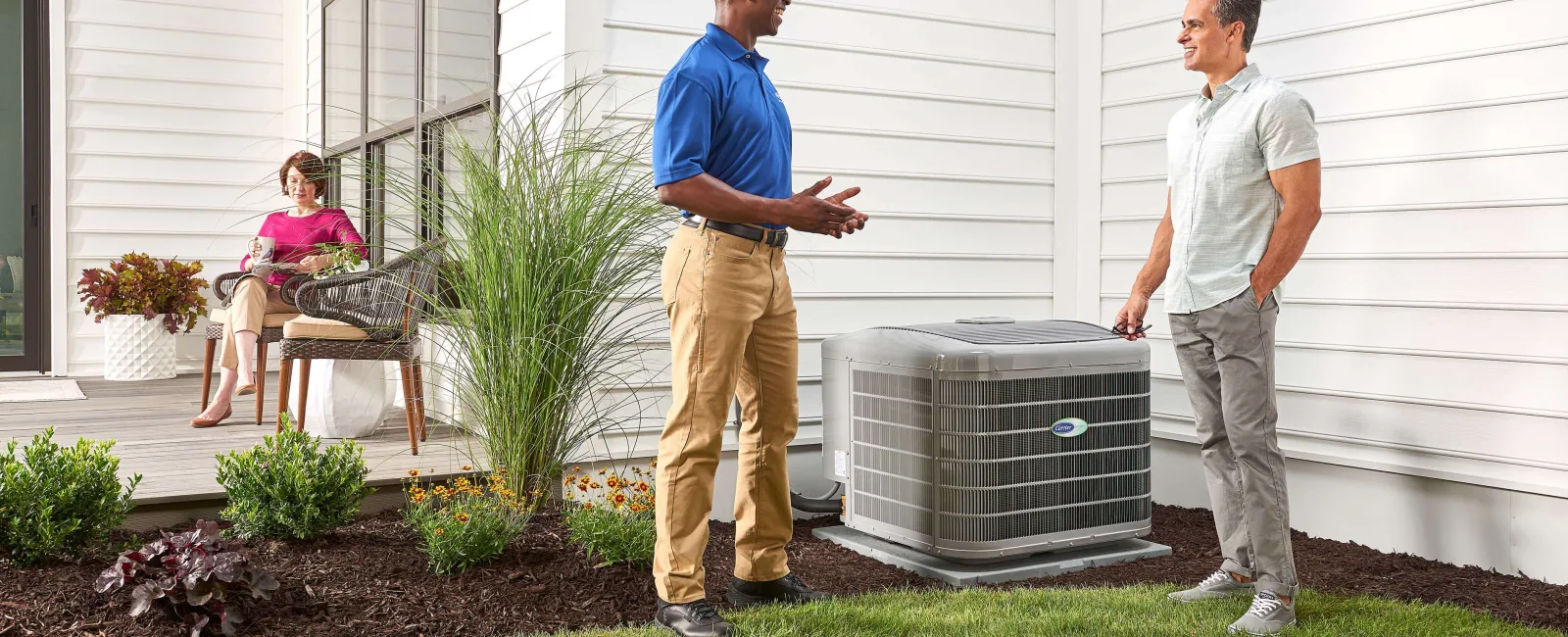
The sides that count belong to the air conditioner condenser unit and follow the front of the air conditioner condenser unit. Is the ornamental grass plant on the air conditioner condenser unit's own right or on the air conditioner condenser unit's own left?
on the air conditioner condenser unit's own right

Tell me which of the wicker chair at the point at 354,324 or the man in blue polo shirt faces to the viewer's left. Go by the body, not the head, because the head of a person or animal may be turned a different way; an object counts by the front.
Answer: the wicker chair

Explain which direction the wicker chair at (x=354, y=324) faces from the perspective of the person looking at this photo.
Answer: facing to the left of the viewer

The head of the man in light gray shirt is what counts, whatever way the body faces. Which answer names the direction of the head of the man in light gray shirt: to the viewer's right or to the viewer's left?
to the viewer's left

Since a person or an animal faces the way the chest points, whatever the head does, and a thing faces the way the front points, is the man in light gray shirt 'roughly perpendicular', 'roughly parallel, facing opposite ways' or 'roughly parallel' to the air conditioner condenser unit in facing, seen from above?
roughly perpendicular

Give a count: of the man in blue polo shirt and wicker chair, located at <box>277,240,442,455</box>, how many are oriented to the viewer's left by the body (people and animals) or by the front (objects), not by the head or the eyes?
1

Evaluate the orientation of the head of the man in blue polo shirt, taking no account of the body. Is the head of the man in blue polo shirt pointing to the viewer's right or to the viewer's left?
to the viewer's right

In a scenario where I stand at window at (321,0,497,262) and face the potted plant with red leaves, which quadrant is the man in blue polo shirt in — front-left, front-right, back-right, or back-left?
back-left
